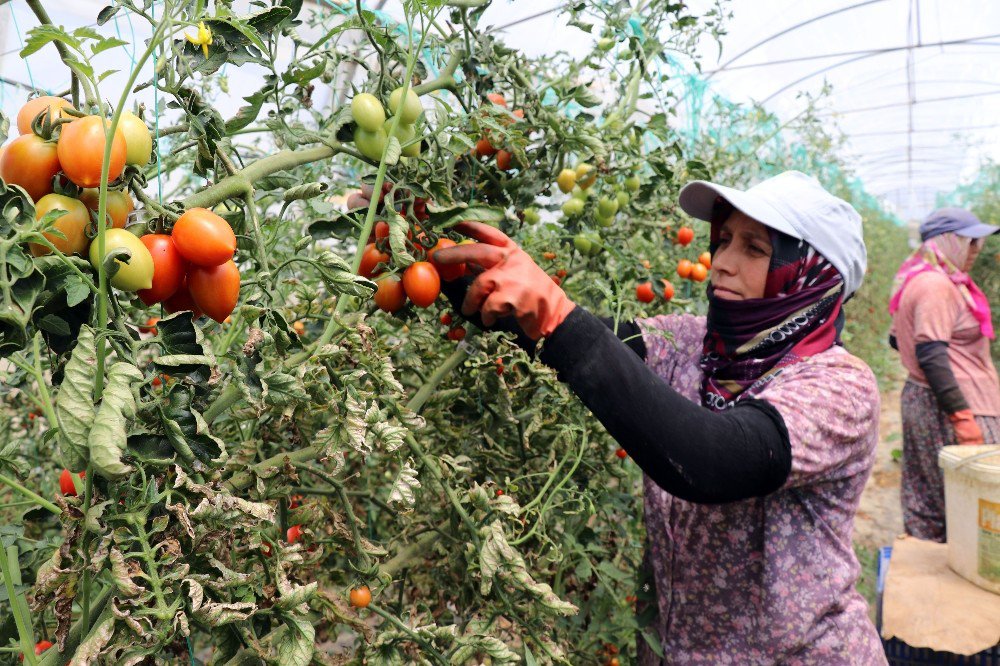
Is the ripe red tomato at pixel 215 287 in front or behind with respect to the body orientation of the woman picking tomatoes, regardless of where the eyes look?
in front

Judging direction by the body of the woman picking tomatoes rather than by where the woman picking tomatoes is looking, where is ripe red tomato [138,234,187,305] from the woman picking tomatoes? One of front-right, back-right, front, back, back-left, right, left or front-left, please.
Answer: front

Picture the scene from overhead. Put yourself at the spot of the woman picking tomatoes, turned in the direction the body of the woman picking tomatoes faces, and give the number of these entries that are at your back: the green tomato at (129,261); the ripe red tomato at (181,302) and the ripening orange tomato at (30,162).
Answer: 0

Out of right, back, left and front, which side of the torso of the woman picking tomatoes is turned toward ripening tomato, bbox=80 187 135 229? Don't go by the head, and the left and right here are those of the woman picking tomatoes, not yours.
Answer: front

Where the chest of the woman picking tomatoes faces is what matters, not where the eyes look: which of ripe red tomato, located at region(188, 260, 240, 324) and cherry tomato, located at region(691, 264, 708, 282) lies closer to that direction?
the ripe red tomato

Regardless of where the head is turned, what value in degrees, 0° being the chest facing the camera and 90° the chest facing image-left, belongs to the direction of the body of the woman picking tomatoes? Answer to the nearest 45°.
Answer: approximately 45°

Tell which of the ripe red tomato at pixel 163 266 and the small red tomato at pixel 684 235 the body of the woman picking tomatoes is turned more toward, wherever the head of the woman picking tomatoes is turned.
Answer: the ripe red tomato
